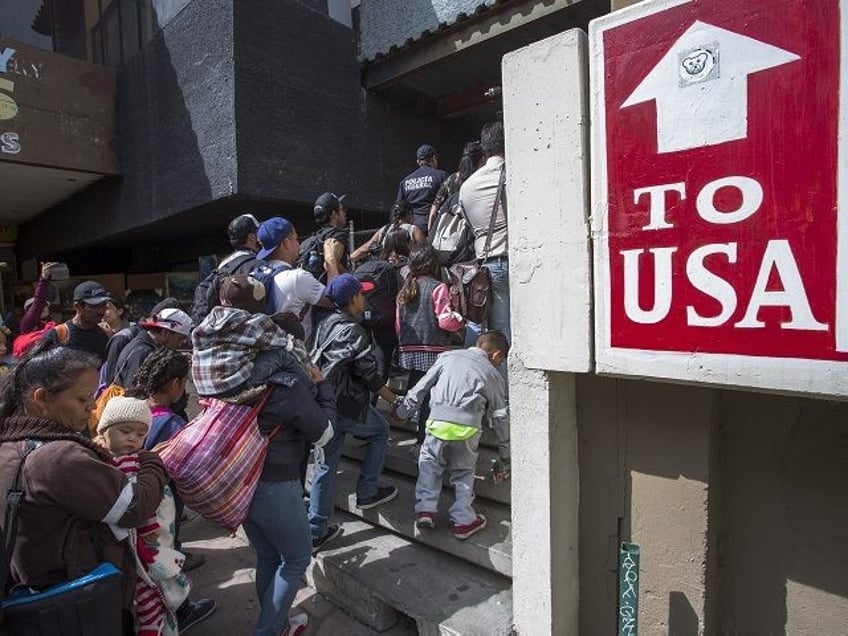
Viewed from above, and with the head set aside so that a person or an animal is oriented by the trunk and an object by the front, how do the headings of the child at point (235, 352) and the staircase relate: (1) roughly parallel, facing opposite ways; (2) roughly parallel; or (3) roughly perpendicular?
roughly parallel, facing opposite ways

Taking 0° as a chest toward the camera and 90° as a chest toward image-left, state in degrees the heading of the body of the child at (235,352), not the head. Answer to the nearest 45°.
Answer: approximately 225°

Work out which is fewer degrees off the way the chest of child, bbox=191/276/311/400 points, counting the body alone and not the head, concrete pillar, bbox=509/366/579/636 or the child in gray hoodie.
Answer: the child in gray hoodie

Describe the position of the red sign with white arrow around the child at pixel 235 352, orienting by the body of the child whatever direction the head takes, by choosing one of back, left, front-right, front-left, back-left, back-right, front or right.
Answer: right

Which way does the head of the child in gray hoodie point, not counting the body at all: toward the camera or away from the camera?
away from the camera

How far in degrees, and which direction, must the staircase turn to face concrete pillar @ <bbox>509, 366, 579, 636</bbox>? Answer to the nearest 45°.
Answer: approximately 90° to its left

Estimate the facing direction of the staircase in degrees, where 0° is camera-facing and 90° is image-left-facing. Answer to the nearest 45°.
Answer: approximately 45°

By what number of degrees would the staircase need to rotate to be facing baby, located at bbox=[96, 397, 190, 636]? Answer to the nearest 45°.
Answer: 0° — it already faces them

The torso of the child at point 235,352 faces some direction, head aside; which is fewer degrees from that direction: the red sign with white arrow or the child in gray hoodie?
the child in gray hoodie
